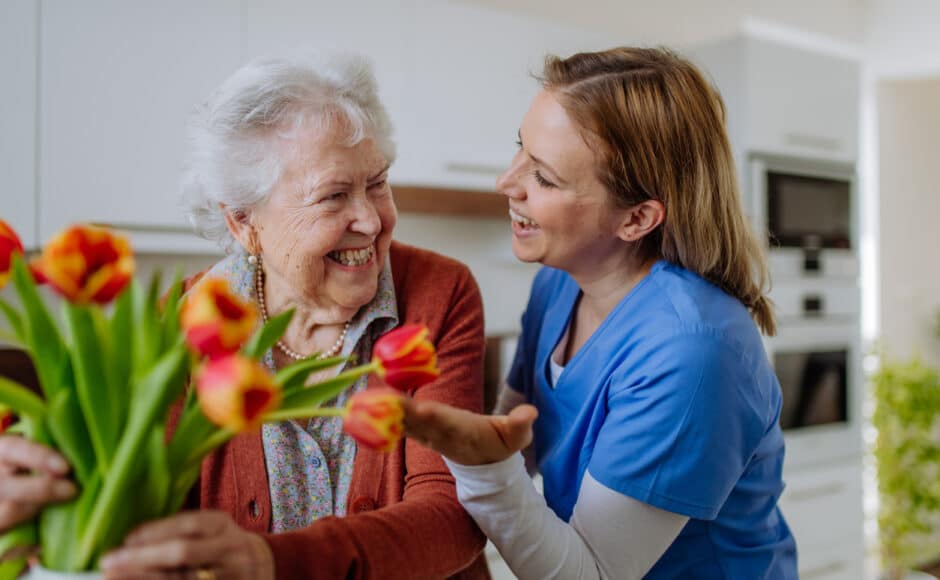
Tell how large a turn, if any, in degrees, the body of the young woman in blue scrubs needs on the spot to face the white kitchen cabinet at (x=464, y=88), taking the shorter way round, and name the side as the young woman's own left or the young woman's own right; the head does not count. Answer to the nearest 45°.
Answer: approximately 135° to the young woman's own right

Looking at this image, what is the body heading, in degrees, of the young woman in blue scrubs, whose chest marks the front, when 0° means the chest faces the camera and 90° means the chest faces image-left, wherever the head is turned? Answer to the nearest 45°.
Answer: approximately 45°

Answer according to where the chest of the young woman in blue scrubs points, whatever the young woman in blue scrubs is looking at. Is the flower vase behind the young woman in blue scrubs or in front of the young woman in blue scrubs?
in front

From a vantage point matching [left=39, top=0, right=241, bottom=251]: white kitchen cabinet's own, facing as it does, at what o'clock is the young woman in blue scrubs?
The young woman in blue scrubs is roughly at 11 o'clock from the white kitchen cabinet.

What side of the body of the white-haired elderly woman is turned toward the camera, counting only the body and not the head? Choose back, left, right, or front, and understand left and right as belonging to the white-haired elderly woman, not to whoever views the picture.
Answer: front

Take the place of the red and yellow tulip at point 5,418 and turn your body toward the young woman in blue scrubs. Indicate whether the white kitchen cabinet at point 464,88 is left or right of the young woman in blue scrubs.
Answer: left

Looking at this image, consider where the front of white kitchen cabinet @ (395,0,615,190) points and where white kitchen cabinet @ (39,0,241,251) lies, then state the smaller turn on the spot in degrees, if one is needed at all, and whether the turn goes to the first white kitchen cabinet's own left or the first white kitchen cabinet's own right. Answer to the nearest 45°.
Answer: approximately 45° to the first white kitchen cabinet's own right

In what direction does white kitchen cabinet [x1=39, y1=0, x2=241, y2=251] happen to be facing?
toward the camera

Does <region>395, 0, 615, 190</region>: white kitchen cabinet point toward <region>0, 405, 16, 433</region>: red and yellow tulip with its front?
yes

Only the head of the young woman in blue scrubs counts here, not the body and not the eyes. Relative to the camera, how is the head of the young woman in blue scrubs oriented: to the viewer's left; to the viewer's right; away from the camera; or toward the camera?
to the viewer's left

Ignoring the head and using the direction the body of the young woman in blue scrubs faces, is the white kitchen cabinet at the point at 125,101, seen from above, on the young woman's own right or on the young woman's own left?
on the young woman's own right

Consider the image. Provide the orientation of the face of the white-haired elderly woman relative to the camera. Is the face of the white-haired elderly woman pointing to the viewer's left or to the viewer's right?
to the viewer's right

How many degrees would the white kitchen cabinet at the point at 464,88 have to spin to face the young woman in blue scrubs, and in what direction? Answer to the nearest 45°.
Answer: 0° — it already faces them

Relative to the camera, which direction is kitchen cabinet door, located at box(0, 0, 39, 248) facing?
toward the camera
